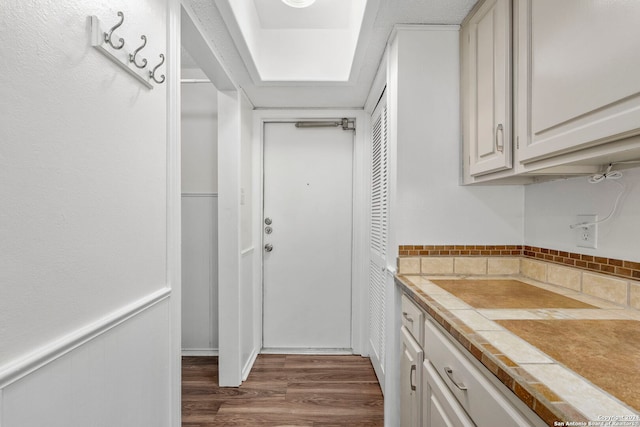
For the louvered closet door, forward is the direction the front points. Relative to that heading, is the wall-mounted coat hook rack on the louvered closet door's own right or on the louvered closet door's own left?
on the louvered closet door's own left

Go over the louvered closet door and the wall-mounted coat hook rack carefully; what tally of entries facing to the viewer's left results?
1

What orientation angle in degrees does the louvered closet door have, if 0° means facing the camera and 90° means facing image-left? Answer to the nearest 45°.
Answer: approximately 90°

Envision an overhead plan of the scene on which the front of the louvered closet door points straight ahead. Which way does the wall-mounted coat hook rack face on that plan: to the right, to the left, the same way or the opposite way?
the opposite way

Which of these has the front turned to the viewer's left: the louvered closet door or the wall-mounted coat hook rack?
the louvered closet door

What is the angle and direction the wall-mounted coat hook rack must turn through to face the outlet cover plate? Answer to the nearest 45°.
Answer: approximately 45° to its left

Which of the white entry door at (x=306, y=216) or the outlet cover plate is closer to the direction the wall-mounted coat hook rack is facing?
the outlet cover plate

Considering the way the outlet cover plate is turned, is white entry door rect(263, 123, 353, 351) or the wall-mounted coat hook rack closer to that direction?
the wall-mounted coat hook rack

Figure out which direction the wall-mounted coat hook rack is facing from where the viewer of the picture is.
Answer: facing the viewer and to the right of the viewer

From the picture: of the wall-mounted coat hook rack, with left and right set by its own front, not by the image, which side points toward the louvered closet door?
left

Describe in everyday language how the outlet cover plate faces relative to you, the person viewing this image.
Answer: facing the viewer and to the left of the viewer

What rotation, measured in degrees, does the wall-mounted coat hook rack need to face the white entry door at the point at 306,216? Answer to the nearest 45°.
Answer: approximately 90° to its left

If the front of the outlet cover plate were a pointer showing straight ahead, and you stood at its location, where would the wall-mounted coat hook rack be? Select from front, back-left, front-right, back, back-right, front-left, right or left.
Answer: front

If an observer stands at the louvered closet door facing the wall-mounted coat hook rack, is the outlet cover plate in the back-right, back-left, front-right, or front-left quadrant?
front-left

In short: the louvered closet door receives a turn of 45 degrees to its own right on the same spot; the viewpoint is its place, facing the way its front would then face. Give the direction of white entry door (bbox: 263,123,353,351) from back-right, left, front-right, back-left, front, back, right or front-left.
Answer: front
